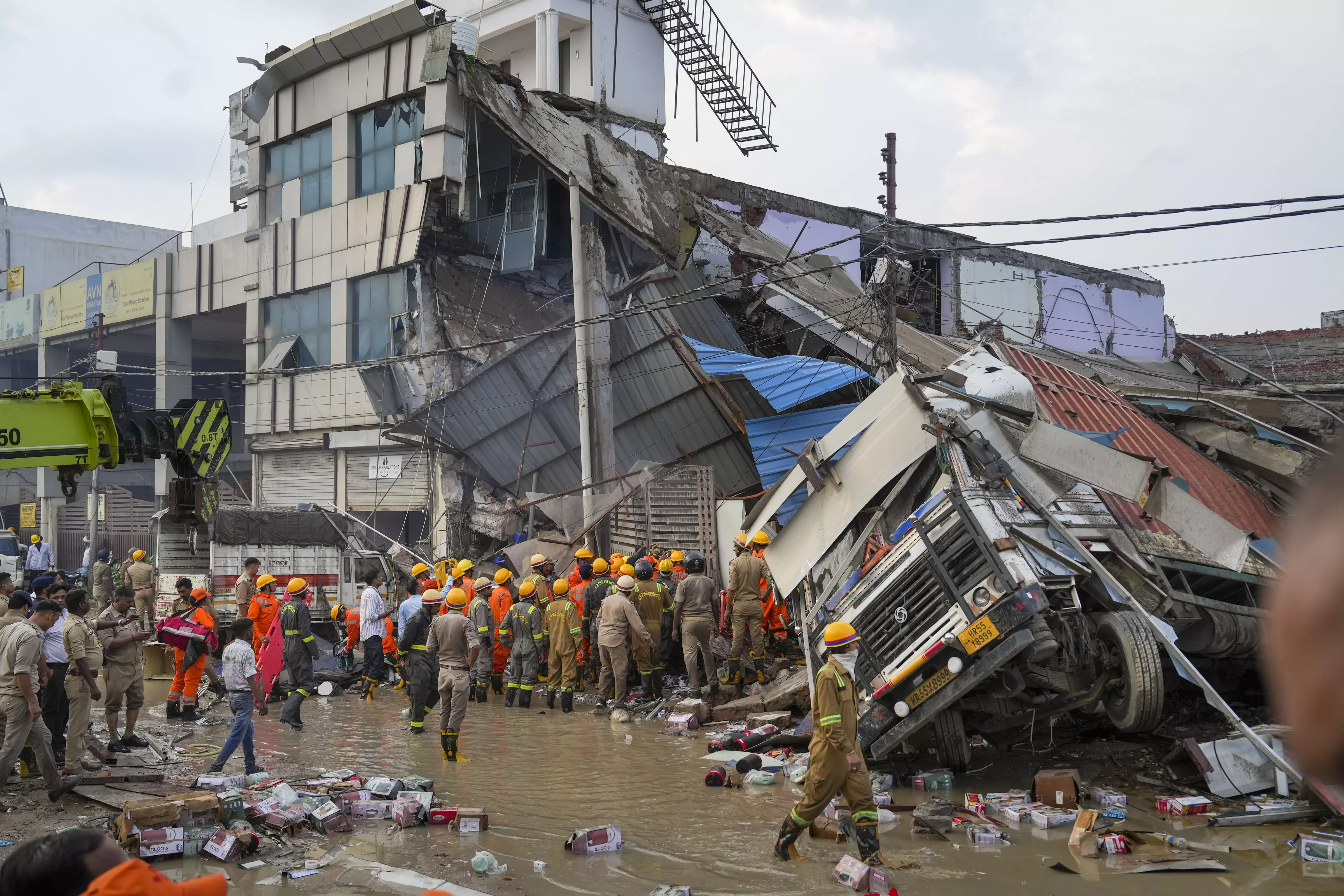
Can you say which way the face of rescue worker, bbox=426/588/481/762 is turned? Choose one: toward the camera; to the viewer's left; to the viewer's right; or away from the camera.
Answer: away from the camera

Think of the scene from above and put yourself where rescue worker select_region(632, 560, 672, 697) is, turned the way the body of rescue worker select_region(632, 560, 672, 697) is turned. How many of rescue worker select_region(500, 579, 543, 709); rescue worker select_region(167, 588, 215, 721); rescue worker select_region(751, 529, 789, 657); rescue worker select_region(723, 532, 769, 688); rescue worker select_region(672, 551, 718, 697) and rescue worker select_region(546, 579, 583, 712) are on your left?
3

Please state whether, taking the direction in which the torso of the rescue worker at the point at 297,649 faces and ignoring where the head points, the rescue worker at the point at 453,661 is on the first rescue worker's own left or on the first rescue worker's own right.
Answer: on the first rescue worker's own right

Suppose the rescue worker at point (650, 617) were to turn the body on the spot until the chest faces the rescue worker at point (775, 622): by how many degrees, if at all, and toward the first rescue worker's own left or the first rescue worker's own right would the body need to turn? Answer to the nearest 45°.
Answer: approximately 90° to the first rescue worker's own right

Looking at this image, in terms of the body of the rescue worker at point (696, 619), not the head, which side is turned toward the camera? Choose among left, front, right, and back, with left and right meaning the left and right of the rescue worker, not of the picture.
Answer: back

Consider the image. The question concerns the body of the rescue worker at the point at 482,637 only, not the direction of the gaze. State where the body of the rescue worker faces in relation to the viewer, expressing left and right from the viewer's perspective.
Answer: facing away from the viewer and to the right of the viewer

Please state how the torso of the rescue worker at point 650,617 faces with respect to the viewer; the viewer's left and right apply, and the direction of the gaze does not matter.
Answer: facing away from the viewer

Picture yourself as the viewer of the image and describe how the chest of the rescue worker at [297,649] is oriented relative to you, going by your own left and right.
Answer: facing away from the viewer and to the right of the viewer
